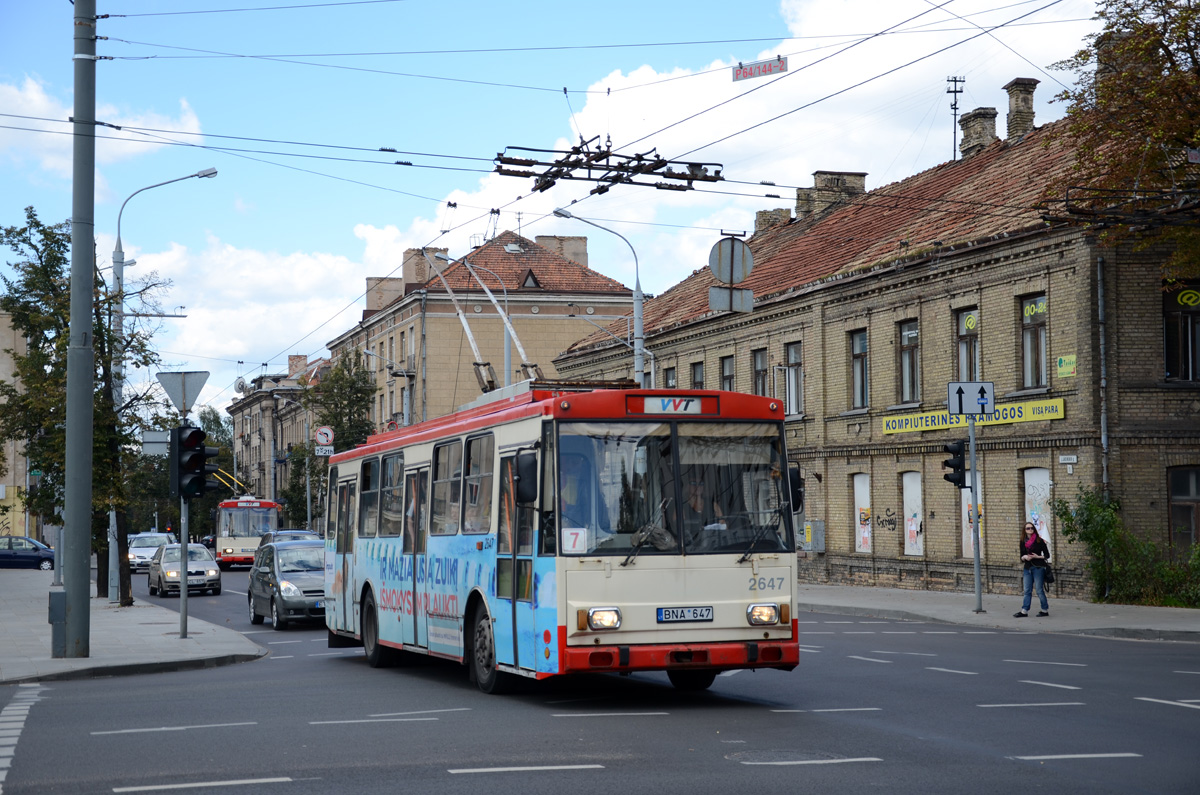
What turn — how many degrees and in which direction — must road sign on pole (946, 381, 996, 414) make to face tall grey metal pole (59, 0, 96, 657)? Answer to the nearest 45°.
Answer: approximately 45° to its right

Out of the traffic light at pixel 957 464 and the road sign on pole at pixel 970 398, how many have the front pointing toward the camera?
1

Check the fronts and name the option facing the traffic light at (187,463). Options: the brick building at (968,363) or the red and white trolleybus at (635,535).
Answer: the brick building

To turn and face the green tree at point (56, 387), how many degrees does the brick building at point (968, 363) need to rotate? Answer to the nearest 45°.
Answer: approximately 45° to its right

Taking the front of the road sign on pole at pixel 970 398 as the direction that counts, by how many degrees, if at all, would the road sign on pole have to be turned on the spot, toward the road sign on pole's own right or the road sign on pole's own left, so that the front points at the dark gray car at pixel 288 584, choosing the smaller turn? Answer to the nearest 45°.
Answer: approximately 90° to the road sign on pole's own right
